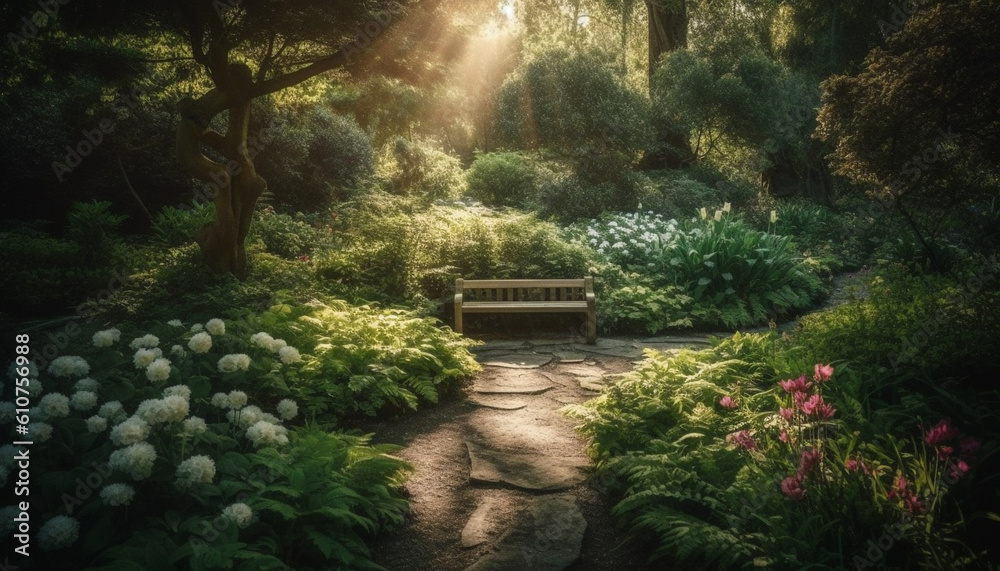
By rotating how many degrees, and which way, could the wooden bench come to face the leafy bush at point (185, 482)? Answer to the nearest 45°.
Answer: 0° — it already faces it

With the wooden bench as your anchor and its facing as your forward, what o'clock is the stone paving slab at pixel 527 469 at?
The stone paving slab is roughly at 12 o'clock from the wooden bench.

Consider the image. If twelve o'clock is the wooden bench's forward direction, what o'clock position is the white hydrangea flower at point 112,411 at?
The white hydrangea flower is roughly at 1 o'clock from the wooden bench.

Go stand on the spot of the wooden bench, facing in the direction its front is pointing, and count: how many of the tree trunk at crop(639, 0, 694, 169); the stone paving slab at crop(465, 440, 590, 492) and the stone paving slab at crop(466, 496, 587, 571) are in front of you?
2

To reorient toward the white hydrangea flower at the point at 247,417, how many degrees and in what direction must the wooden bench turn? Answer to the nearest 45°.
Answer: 0° — it already faces it

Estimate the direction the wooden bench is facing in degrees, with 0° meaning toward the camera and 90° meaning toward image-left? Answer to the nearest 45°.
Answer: approximately 0°

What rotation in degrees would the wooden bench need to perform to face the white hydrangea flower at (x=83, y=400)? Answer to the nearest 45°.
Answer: approximately 45° to its right

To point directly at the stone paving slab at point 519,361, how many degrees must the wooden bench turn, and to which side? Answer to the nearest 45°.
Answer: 0° — it already faces it

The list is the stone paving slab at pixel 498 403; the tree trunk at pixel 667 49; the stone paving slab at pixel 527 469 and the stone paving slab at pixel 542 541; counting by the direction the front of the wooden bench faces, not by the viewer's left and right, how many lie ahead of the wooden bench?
3

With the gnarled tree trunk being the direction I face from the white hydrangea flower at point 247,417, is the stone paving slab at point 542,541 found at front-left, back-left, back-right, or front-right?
back-right

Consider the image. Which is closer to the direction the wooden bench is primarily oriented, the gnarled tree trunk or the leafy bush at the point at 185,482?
the leafy bush

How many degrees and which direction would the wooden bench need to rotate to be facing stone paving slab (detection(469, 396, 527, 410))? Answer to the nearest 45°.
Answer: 0° — it already faces it

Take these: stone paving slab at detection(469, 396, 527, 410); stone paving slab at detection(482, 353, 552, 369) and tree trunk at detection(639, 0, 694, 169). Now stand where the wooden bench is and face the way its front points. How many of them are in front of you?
2
